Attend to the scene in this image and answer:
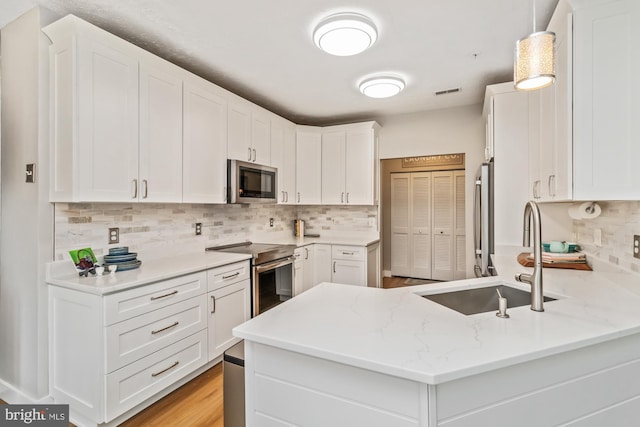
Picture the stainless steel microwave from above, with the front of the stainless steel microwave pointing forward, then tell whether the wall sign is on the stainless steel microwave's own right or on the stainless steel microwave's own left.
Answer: on the stainless steel microwave's own left

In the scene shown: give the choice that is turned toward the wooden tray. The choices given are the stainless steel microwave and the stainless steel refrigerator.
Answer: the stainless steel microwave

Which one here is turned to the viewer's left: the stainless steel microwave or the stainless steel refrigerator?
the stainless steel refrigerator

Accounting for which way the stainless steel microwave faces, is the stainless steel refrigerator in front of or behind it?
in front

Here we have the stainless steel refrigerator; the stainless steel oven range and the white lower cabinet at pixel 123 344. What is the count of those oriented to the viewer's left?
1

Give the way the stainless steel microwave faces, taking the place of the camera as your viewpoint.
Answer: facing the viewer and to the right of the viewer

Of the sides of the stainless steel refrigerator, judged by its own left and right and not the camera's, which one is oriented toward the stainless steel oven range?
front

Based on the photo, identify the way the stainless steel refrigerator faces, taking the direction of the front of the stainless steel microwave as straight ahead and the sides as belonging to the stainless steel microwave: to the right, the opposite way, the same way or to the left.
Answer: the opposite way

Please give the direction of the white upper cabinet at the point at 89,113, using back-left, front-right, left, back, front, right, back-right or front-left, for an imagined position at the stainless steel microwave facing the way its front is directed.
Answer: right

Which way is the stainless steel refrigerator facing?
to the viewer's left

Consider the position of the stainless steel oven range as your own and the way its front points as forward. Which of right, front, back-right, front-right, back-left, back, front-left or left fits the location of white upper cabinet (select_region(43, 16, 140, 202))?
right

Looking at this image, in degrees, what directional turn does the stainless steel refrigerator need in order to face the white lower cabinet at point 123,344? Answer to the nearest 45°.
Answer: approximately 45° to its left

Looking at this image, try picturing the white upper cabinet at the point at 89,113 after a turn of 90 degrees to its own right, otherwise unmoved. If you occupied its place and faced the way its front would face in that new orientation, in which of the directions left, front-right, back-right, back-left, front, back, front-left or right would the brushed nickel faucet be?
left

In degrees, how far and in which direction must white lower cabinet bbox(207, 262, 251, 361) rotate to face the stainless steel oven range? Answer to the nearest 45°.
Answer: approximately 90° to its left

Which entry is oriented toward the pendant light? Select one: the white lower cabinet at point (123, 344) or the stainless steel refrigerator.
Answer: the white lower cabinet

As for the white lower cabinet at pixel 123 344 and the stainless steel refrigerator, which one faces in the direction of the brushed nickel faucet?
the white lower cabinet

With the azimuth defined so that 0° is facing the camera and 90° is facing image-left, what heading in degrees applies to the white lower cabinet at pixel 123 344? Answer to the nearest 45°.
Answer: approximately 315°
